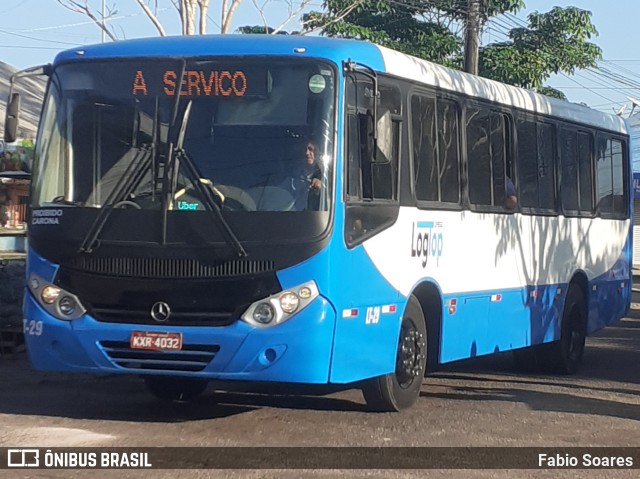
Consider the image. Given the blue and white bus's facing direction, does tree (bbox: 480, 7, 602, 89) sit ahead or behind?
behind

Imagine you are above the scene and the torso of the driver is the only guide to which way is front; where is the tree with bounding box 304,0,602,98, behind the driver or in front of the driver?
behind

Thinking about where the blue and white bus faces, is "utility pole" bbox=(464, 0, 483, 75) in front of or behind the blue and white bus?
behind

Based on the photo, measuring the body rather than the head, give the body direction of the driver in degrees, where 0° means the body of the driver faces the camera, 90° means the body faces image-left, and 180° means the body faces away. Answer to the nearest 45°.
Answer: approximately 45°

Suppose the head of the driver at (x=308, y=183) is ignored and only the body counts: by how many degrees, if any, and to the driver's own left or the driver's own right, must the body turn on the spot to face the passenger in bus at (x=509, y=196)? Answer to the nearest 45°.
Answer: approximately 180°
